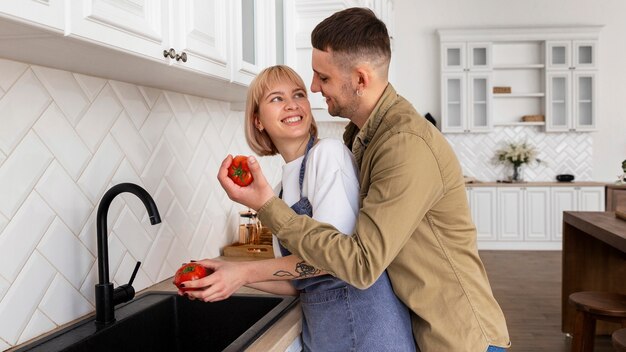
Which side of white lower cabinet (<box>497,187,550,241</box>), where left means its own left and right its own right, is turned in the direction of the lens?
front

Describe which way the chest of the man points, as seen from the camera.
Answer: to the viewer's left

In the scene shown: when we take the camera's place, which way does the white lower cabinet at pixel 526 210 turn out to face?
facing the viewer

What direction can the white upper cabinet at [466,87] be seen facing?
toward the camera

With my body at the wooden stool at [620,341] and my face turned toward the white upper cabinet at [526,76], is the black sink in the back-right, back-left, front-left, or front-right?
back-left

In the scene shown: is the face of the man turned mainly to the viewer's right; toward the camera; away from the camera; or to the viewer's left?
to the viewer's left

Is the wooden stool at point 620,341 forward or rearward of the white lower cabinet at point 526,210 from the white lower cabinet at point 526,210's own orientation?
forward

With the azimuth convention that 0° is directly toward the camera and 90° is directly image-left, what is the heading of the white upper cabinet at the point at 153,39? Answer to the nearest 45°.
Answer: approximately 315°

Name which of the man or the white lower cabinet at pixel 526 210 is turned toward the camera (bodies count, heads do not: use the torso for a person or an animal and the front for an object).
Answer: the white lower cabinet

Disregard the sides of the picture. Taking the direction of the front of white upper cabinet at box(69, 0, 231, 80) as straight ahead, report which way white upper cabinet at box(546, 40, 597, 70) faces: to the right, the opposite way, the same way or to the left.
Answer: to the right

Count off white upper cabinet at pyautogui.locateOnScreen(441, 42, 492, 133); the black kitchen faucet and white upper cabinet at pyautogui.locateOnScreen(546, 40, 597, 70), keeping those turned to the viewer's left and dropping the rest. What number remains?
0

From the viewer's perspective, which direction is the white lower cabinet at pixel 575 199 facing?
toward the camera

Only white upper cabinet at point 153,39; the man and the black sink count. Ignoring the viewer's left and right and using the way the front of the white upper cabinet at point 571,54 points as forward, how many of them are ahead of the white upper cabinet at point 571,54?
3

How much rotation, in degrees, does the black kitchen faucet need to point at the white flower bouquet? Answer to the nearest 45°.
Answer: approximately 90° to its left

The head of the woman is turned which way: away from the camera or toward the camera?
toward the camera

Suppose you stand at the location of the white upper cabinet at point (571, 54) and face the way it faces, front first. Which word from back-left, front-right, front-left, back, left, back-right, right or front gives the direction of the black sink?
front
